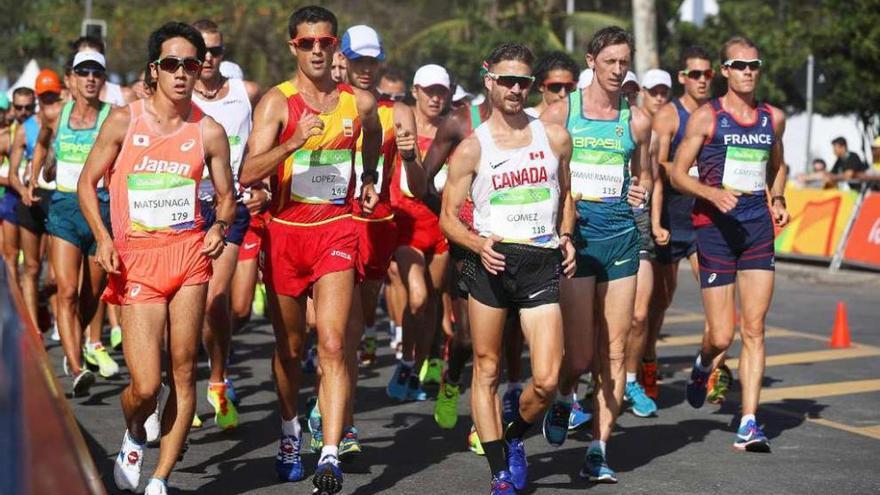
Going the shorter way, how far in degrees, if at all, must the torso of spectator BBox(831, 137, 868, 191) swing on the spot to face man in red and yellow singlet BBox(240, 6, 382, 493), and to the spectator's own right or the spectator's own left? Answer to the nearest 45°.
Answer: approximately 90° to the spectator's own left

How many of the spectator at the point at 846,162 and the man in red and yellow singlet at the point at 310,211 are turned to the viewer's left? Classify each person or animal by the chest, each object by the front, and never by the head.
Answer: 1

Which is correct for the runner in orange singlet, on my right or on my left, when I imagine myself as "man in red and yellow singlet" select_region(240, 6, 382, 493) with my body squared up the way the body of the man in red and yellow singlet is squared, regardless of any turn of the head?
on my right

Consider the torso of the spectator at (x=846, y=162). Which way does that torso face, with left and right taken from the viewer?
facing to the left of the viewer

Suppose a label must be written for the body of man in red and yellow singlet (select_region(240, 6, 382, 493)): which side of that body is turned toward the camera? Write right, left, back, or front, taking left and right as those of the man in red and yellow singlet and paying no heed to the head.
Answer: front

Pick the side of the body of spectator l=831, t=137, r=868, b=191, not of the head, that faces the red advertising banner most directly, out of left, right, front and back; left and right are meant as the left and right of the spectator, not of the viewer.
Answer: left

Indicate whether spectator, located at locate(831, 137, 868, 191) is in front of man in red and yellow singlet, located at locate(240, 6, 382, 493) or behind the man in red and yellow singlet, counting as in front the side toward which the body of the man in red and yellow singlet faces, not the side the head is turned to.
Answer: behind
